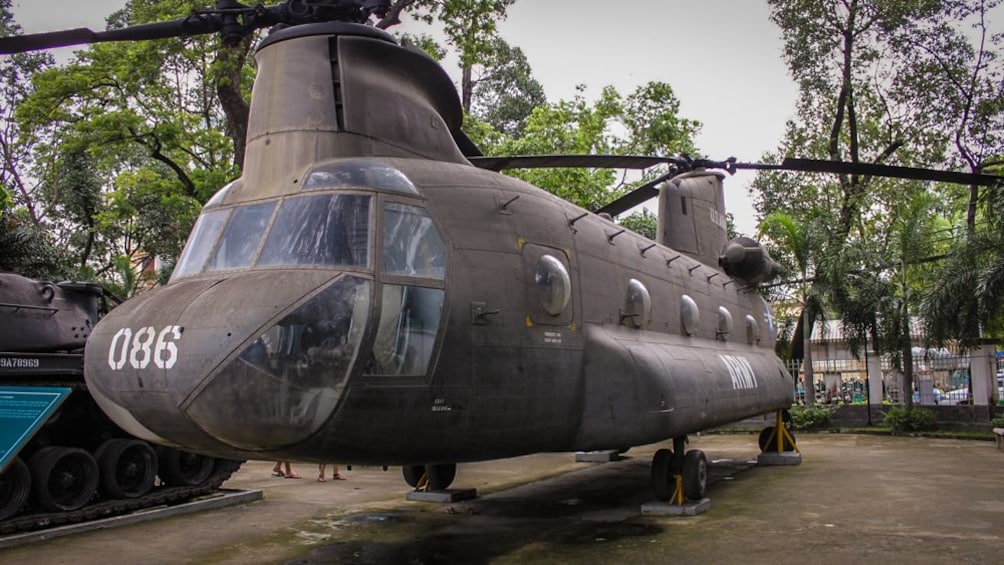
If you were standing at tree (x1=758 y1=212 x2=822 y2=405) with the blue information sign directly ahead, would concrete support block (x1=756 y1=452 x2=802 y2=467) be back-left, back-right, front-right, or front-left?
front-left

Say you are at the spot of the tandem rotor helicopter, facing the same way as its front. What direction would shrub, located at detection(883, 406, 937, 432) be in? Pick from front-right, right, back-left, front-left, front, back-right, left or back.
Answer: back

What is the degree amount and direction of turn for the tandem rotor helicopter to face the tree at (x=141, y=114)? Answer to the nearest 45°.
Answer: approximately 90° to its right

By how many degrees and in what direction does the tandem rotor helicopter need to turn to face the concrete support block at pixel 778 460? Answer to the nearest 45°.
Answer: approximately 180°

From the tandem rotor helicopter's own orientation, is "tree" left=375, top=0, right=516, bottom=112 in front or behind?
behind

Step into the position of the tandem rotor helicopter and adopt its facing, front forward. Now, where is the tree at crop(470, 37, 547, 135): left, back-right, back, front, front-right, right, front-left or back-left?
back-right

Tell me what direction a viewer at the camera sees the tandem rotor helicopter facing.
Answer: facing the viewer and to the left of the viewer

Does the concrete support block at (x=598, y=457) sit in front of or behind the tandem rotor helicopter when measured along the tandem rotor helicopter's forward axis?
behind

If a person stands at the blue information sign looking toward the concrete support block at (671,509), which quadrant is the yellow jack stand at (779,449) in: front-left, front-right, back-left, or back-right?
front-left

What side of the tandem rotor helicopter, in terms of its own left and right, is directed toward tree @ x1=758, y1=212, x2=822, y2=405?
back

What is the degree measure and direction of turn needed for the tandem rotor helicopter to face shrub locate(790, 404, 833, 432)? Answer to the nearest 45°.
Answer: approximately 180°

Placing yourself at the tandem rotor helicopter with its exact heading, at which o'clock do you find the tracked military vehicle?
The tracked military vehicle is roughly at 1 o'clock from the tandem rotor helicopter.
